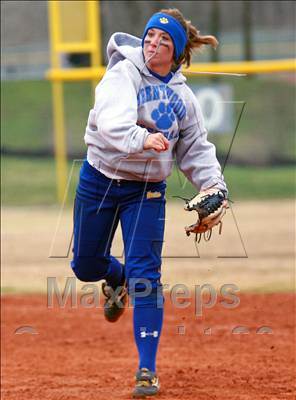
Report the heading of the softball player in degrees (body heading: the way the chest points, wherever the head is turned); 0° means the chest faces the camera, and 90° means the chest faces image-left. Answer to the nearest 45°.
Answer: approximately 0°

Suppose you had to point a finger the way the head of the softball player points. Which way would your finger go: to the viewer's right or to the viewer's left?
to the viewer's left

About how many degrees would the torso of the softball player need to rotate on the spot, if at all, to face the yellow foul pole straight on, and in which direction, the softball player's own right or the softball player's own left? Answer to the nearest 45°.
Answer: approximately 180°
